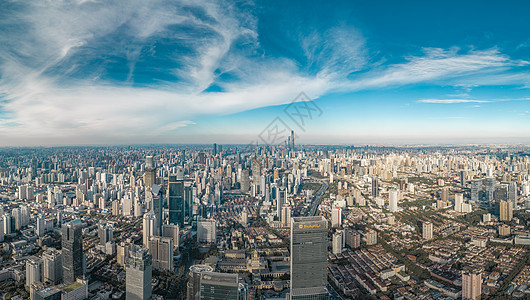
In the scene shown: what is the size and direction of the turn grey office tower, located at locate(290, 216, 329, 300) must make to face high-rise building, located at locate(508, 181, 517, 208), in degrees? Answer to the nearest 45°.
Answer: approximately 135° to its left

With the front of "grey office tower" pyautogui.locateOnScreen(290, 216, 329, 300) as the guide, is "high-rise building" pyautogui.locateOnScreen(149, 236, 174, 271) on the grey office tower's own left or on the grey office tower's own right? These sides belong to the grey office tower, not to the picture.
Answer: on the grey office tower's own right

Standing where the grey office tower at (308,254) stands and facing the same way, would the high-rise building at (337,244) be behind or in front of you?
behind

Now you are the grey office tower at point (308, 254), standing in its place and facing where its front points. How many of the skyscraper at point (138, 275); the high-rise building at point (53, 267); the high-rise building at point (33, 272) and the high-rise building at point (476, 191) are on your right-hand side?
3

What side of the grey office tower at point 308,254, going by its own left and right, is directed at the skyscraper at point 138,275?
right

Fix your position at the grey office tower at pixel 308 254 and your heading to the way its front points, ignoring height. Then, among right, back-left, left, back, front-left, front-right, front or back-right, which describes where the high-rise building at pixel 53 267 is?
right

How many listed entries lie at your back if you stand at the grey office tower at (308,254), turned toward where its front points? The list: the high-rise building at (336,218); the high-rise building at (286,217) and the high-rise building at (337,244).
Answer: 3

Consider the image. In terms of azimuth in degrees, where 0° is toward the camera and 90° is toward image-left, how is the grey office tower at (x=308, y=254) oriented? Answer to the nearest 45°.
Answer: approximately 0°

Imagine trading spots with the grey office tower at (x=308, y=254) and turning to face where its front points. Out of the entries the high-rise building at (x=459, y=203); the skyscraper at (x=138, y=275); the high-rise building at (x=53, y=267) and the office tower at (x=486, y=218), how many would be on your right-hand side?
2

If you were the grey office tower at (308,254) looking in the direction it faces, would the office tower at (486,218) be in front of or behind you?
behind

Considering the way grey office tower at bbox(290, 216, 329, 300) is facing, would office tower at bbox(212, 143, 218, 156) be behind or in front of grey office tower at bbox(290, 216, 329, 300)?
behind

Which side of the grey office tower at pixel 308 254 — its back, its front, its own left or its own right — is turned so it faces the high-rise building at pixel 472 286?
left

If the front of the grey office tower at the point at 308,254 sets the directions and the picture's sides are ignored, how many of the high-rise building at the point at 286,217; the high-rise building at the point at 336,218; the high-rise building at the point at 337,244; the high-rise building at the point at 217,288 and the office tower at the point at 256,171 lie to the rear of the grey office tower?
4

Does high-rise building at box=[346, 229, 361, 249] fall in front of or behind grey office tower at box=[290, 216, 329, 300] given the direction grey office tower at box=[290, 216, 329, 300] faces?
behind

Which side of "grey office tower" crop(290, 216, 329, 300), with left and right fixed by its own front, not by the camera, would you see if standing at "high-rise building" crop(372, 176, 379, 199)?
back

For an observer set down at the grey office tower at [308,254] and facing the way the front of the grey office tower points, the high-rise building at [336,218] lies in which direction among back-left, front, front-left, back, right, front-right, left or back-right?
back

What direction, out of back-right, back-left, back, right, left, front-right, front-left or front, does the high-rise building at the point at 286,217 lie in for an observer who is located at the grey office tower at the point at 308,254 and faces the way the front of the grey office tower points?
back

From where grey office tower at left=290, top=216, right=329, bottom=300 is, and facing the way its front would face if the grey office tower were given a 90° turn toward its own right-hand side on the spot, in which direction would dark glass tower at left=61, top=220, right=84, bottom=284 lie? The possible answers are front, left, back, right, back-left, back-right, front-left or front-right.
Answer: front

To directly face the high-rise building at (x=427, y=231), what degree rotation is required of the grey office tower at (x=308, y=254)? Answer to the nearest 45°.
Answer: approximately 135° to its left
